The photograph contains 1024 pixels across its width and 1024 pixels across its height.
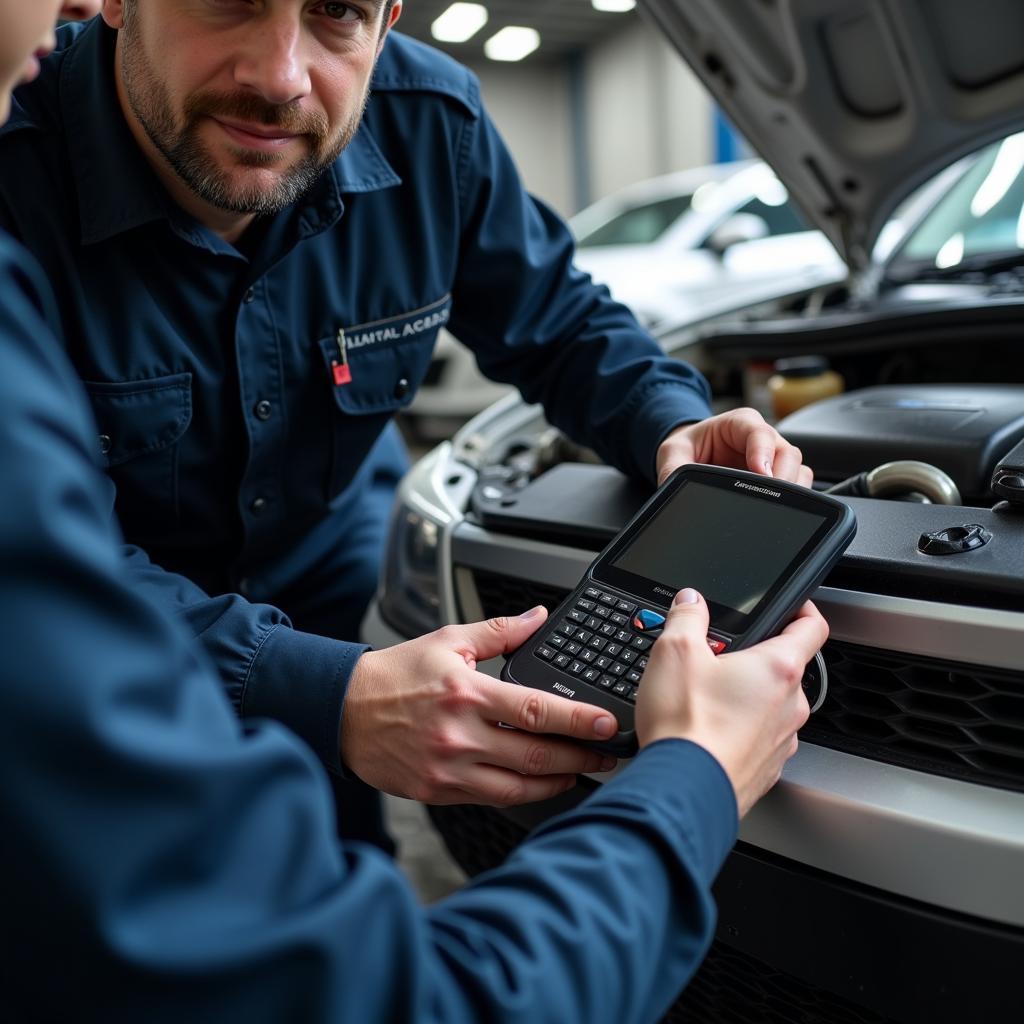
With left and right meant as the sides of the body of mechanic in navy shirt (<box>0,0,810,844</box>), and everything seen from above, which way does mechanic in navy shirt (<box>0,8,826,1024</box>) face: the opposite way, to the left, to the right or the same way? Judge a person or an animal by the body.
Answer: to the left

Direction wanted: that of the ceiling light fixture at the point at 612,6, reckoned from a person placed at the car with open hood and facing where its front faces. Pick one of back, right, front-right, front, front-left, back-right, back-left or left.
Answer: back-right

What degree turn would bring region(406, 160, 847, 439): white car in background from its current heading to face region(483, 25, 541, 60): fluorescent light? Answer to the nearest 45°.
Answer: approximately 135° to its right

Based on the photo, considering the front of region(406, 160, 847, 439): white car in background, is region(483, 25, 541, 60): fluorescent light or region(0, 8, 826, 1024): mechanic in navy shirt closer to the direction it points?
the mechanic in navy shirt

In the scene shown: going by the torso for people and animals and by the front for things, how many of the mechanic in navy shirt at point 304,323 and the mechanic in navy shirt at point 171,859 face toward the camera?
1

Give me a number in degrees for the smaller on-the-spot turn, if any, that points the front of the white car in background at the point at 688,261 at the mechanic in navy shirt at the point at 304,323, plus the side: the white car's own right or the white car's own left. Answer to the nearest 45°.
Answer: approximately 45° to the white car's own left

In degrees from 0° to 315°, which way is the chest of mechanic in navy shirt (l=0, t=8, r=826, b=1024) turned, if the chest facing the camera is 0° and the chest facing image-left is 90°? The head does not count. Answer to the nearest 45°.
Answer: approximately 270°

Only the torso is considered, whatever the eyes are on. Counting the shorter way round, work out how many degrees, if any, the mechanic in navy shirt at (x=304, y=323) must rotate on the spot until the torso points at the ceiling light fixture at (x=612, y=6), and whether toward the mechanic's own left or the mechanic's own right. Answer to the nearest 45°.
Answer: approximately 180°

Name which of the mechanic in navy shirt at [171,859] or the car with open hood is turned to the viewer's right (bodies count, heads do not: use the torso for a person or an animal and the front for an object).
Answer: the mechanic in navy shirt

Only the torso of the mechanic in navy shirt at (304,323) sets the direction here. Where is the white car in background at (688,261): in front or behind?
behind

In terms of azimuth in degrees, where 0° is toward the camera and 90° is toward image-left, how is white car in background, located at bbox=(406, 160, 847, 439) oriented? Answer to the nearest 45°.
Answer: approximately 45°

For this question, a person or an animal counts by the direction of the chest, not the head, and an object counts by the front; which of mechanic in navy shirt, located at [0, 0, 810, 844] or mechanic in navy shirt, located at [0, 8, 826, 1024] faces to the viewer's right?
mechanic in navy shirt, located at [0, 8, 826, 1024]

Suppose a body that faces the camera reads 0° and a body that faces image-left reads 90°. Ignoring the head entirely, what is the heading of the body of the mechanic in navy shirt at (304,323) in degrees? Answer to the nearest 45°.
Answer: approximately 0°
